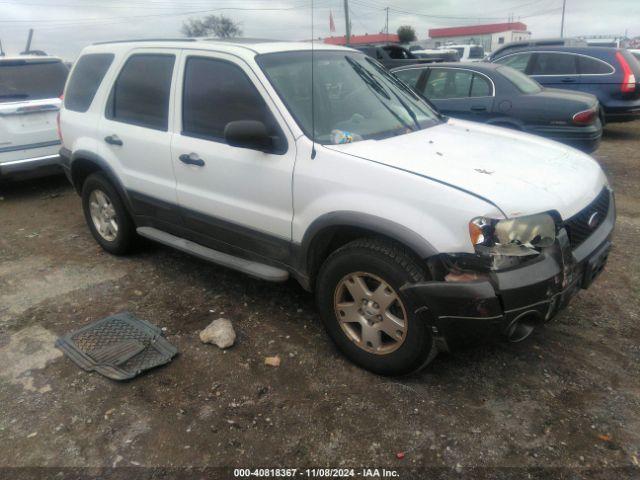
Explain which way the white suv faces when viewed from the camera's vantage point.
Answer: facing the viewer and to the right of the viewer

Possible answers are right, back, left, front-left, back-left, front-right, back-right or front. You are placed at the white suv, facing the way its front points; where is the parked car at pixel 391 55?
back-left

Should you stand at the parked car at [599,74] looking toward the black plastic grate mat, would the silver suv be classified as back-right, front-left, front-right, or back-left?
front-right

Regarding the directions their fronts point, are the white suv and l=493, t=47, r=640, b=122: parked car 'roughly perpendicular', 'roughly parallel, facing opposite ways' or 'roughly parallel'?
roughly parallel, facing opposite ways

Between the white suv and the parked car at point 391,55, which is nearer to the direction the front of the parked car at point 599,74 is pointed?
the parked car

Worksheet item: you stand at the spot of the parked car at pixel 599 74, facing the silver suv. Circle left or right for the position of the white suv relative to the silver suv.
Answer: left

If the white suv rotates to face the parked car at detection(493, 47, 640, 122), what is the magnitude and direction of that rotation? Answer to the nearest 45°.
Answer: approximately 90° to its left

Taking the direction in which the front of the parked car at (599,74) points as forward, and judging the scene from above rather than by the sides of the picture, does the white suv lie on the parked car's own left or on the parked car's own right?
on the parked car's own left

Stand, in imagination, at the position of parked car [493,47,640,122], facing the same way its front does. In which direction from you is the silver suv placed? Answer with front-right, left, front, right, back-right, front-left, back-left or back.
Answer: left

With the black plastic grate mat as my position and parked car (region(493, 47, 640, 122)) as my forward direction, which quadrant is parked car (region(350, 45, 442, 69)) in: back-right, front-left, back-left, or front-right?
front-left

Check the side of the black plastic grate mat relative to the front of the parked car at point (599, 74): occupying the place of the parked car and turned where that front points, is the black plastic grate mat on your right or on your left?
on your left
